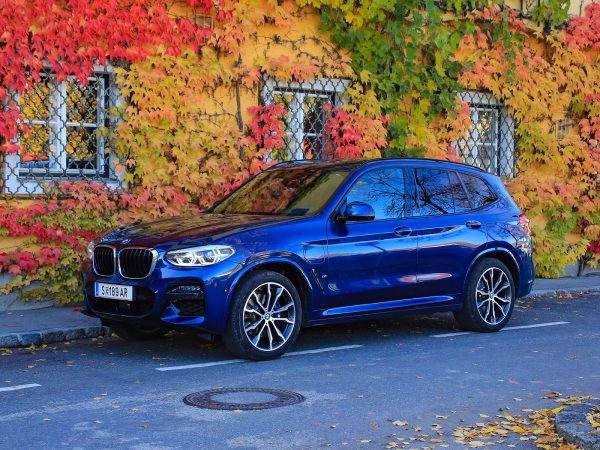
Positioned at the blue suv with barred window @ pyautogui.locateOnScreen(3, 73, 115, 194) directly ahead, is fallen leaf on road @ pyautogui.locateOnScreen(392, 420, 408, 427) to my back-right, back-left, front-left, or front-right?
back-left

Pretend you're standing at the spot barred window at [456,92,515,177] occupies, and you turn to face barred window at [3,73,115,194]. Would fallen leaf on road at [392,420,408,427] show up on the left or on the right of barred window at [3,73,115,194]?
left

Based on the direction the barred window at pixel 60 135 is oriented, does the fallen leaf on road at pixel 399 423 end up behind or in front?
in front

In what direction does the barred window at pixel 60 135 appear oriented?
toward the camera

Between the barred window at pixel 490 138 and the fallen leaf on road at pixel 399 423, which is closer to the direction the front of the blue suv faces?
the fallen leaf on road

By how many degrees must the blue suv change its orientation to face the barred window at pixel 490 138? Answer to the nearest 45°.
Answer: approximately 135° to its right

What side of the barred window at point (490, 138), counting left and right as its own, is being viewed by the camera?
front

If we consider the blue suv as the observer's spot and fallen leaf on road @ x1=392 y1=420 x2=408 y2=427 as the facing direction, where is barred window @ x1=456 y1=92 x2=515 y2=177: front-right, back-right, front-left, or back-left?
back-left

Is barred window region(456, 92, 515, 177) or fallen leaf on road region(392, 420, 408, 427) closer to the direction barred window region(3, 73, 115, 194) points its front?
the fallen leaf on road

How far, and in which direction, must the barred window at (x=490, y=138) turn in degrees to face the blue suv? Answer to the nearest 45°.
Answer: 0° — it already faces it

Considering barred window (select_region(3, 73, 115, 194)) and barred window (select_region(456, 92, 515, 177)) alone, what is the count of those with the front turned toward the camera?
2

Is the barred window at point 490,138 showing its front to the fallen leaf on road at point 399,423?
yes

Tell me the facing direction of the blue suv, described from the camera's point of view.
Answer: facing the viewer and to the left of the viewer
